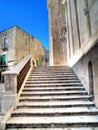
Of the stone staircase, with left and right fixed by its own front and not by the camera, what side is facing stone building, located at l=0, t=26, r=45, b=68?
back

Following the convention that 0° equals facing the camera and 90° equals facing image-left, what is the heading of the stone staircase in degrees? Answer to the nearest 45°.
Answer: approximately 0°
